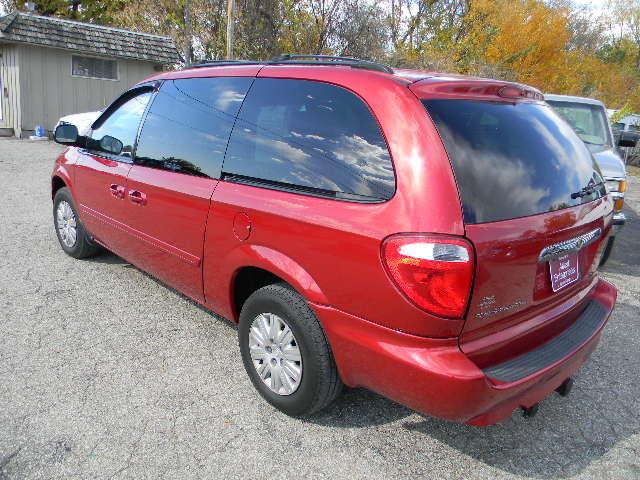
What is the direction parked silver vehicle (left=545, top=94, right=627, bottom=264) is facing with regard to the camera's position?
facing the viewer

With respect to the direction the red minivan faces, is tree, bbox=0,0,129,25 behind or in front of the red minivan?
in front

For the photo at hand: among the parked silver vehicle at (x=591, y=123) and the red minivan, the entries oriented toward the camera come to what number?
1

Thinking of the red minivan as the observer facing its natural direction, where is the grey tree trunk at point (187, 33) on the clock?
The grey tree trunk is roughly at 1 o'clock from the red minivan.

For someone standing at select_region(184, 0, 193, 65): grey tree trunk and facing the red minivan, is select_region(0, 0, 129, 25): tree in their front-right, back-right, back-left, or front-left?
back-right

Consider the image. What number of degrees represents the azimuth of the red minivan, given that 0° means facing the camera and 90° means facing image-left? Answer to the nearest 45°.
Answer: approximately 135°

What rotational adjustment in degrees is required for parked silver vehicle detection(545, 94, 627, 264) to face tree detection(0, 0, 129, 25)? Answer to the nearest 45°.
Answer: approximately 135° to its right

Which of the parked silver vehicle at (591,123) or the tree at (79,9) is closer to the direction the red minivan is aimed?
the tree

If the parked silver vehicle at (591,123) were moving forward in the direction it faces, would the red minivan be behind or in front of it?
in front

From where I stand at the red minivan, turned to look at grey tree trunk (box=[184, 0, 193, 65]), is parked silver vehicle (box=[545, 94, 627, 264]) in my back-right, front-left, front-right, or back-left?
front-right

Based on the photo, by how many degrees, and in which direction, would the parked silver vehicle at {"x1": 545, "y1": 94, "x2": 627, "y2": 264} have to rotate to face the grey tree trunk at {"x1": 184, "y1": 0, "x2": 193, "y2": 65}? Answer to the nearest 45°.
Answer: approximately 135° to its right

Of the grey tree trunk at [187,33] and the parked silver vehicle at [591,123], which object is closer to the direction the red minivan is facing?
the grey tree trunk
